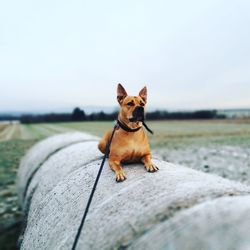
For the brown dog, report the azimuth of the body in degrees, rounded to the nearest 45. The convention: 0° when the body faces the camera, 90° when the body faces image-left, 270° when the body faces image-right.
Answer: approximately 315°
